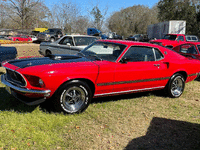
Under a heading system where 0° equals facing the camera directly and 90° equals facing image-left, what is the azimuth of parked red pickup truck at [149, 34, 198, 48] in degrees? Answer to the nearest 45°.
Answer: approximately 45°

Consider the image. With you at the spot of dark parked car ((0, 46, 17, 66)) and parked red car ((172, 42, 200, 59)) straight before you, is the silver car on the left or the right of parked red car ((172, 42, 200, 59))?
left

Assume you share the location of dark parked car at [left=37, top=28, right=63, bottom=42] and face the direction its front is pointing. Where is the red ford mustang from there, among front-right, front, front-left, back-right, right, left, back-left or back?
front-left

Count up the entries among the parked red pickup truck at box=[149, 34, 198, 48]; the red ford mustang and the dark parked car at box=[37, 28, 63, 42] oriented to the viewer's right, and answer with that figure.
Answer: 0

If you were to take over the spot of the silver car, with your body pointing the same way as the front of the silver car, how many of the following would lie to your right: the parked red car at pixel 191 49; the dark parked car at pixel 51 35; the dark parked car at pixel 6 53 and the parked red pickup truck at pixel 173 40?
1

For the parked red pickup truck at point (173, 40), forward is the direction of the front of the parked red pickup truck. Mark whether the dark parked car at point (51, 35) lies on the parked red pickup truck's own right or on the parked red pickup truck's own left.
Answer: on the parked red pickup truck's own right

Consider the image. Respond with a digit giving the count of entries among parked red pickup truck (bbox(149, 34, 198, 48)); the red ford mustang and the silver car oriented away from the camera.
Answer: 0

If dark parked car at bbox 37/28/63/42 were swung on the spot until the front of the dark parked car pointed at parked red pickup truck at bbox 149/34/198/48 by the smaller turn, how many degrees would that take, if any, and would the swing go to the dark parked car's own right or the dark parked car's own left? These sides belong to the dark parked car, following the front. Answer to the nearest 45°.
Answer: approximately 90° to the dark parked car's own left

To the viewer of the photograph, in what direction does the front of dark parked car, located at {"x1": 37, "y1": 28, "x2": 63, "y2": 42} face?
facing the viewer and to the left of the viewer
